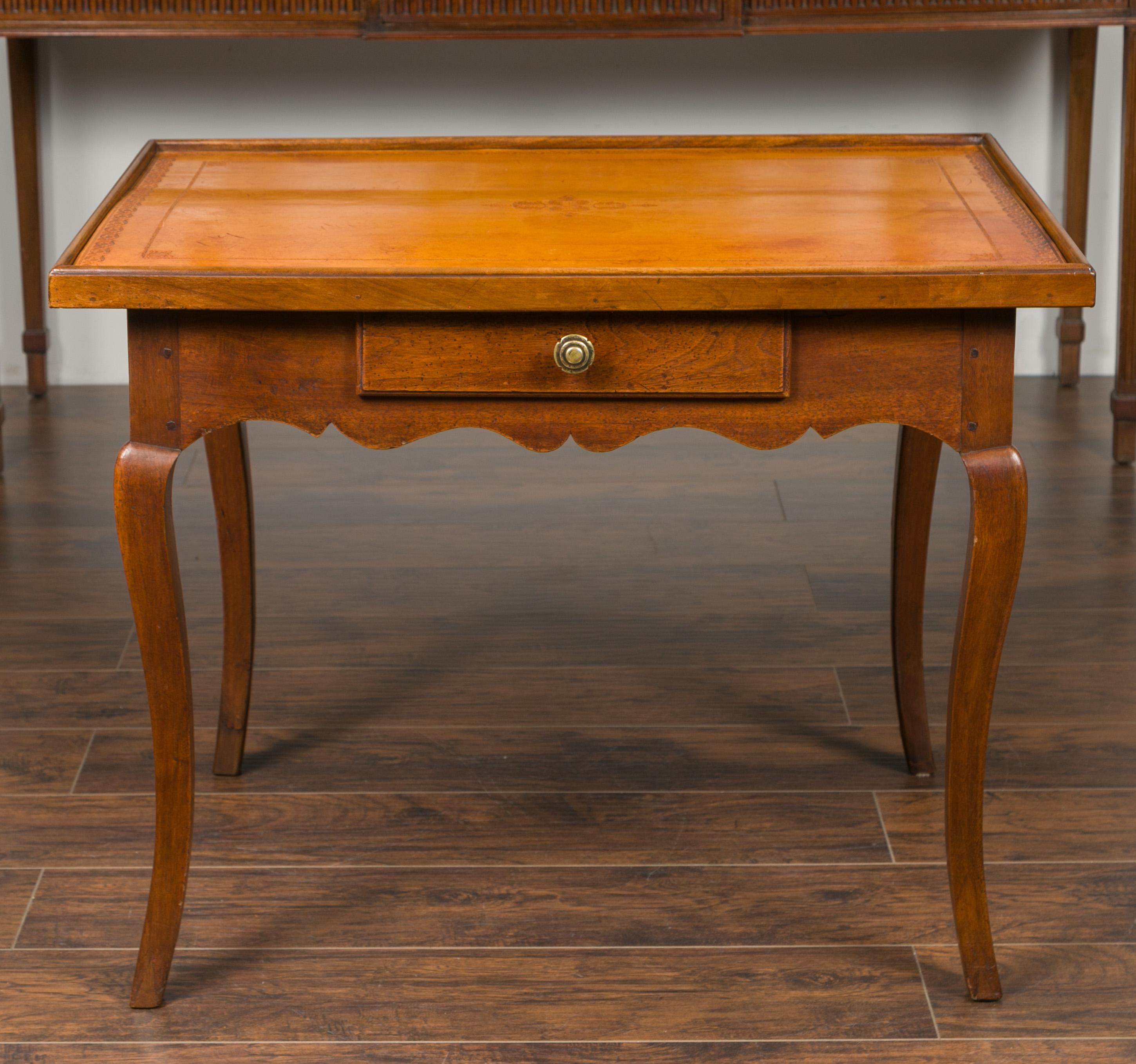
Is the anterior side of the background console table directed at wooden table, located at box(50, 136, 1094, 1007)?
yes

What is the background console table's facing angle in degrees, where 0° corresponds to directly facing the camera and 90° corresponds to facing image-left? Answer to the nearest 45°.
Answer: approximately 0°
